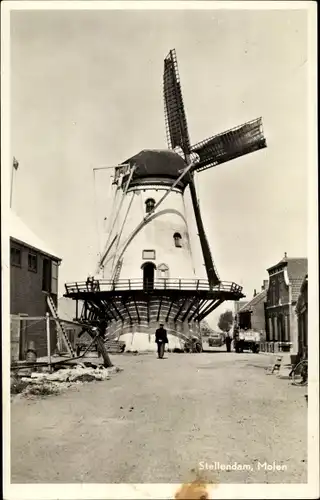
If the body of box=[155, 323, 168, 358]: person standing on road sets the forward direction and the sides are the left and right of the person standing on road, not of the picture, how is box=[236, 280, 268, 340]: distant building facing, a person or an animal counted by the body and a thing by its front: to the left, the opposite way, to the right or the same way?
to the right

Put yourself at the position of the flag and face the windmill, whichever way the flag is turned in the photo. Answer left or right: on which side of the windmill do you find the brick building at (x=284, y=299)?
right

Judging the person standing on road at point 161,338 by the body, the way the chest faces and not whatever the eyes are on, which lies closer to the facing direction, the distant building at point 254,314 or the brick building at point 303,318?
the brick building

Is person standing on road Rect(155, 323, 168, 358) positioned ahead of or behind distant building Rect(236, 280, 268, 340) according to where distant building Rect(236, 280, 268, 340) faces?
ahead

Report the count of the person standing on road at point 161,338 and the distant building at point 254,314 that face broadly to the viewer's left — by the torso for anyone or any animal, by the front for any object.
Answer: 1

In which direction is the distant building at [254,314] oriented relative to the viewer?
to the viewer's left

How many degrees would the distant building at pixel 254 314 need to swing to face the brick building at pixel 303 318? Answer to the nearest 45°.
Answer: approximately 90° to its left

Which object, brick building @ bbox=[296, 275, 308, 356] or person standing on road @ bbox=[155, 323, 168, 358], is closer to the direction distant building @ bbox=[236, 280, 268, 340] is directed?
the person standing on road
